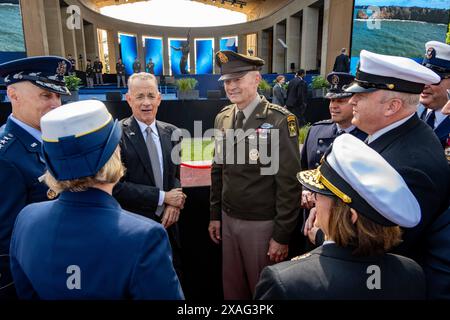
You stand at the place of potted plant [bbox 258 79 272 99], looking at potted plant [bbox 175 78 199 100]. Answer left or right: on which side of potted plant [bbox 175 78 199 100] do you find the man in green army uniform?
left

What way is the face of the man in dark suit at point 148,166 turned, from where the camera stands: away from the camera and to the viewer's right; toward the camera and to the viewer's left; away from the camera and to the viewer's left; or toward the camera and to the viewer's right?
toward the camera and to the viewer's right

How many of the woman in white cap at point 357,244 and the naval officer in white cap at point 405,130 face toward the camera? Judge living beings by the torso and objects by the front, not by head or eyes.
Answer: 0

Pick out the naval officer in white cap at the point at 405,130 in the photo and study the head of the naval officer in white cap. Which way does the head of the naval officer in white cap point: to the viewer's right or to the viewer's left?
to the viewer's left

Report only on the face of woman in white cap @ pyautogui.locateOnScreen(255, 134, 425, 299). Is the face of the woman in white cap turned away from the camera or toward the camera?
away from the camera

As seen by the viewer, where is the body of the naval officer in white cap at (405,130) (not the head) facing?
to the viewer's left

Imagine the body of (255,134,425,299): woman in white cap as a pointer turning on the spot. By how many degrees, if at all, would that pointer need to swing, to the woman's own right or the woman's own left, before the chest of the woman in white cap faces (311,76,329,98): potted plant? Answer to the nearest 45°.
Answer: approximately 45° to the woman's own right

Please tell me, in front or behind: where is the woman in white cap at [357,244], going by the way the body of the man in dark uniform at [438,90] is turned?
in front

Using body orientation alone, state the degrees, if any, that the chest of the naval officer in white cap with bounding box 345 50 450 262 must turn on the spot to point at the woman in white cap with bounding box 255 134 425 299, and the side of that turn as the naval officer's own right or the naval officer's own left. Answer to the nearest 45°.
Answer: approximately 90° to the naval officer's own left

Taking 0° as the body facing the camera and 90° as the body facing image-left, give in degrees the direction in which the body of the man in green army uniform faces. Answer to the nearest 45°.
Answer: approximately 45°

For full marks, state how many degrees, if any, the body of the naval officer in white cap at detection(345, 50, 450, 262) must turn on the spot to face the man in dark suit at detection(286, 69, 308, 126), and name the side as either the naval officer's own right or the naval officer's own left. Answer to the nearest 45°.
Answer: approximately 90° to the naval officer's own right

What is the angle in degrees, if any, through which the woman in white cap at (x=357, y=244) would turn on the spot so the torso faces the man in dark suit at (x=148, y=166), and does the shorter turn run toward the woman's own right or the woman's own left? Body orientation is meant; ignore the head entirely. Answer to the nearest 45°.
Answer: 0° — they already face them

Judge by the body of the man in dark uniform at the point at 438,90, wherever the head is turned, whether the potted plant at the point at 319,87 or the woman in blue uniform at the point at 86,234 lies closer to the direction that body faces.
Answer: the woman in blue uniform
